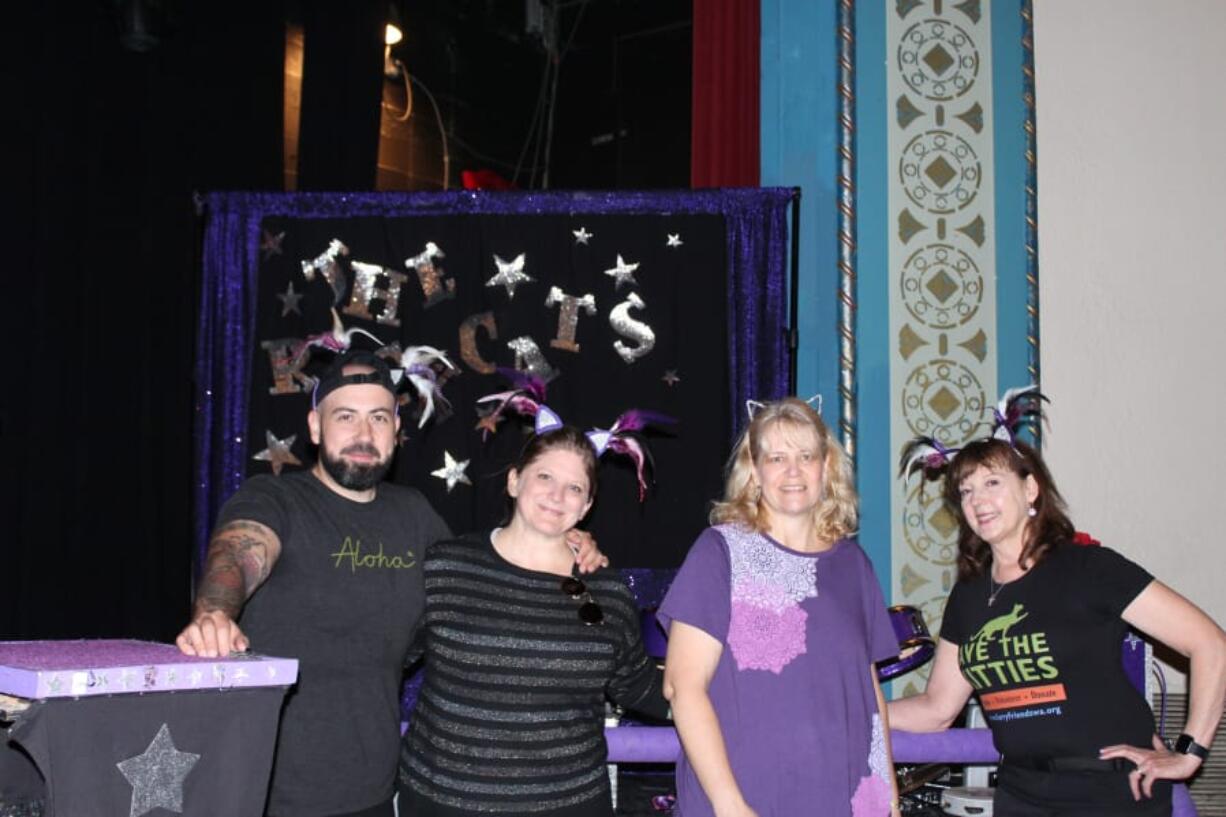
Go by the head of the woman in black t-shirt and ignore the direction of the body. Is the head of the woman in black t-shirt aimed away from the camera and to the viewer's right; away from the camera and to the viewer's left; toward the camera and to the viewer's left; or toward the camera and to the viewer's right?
toward the camera and to the viewer's left

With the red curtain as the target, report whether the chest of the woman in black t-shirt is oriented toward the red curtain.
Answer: no

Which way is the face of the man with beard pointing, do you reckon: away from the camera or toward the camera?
toward the camera

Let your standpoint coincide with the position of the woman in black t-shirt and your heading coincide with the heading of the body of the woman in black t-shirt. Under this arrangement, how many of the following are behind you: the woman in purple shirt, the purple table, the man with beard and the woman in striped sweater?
0

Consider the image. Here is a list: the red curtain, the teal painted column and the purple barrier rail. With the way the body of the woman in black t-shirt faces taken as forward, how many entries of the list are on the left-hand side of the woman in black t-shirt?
0

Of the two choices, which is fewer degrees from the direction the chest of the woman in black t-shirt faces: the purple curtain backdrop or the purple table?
the purple table

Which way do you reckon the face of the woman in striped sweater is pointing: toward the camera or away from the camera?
toward the camera

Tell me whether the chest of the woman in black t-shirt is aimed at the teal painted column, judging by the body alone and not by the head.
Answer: no

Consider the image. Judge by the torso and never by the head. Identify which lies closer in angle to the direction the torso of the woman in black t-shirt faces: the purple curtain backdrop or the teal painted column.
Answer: the purple curtain backdrop

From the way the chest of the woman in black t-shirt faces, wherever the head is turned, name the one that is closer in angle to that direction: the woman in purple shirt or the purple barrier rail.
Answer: the woman in purple shirt

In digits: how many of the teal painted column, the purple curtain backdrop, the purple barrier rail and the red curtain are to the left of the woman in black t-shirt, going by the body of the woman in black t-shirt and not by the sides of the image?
0

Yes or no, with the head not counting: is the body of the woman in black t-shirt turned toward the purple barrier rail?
no

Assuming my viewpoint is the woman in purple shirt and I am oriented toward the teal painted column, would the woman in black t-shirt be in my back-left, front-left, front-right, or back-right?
front-right

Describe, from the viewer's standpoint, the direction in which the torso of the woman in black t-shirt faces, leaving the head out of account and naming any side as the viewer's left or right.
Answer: facing the viewer and to the left of the viewer
